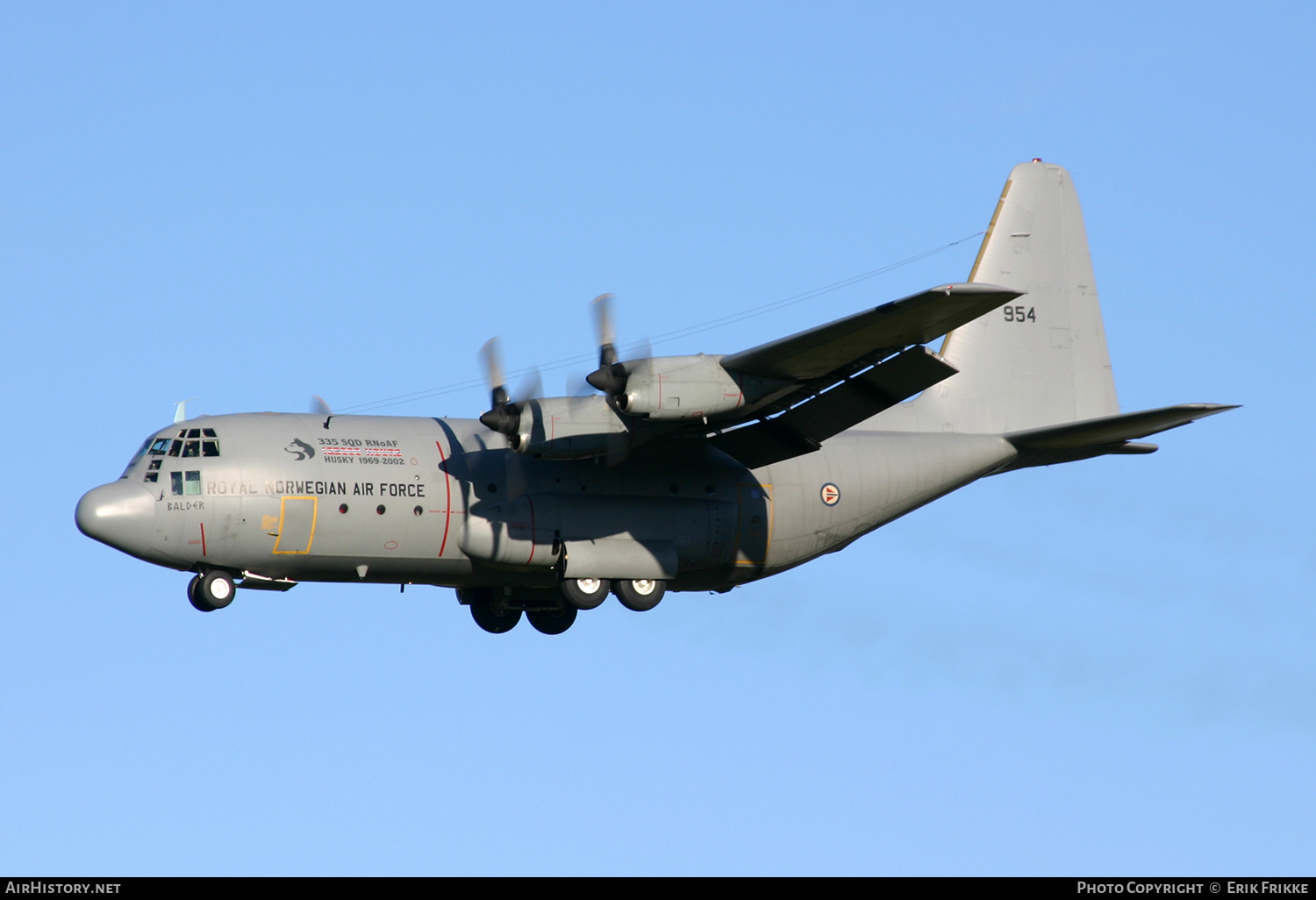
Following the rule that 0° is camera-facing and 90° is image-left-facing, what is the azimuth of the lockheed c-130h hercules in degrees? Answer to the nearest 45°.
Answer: approximately 45°
